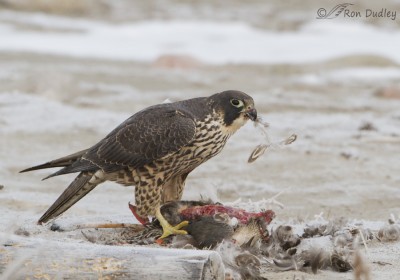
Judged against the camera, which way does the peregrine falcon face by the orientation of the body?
to the viewer's right
